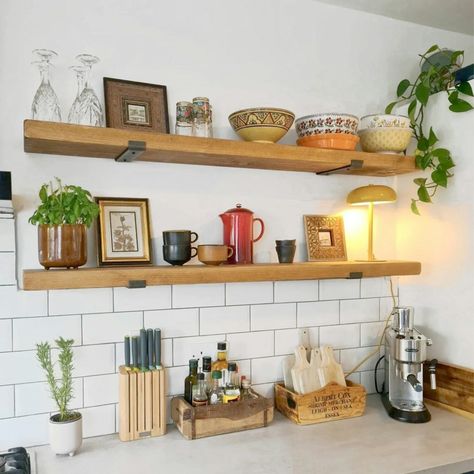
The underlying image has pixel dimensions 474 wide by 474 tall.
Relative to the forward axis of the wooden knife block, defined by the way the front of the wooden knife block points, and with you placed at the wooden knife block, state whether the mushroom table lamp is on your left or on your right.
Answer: on your left

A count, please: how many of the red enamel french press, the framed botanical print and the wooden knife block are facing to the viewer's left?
1

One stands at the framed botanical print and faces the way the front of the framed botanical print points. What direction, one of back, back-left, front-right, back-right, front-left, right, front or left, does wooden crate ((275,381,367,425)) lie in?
left

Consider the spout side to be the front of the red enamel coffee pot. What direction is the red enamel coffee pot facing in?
to the viewer's left

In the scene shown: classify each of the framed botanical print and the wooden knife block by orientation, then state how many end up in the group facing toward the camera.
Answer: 2

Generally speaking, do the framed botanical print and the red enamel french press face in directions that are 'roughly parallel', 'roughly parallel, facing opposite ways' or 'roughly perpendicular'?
roughly perpendicular

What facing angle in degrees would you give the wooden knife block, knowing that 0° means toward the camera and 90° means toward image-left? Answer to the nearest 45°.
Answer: approximately 0°
